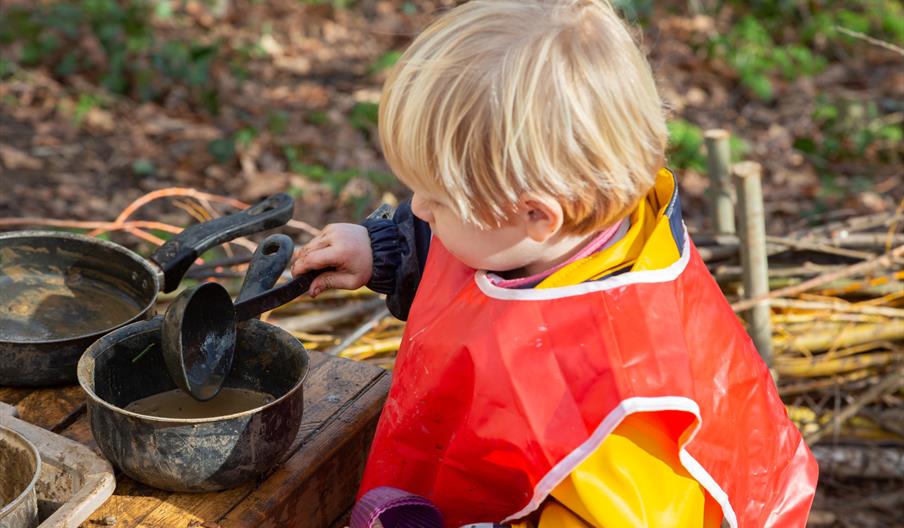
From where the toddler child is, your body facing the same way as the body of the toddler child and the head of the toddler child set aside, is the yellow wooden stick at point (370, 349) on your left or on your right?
on your right

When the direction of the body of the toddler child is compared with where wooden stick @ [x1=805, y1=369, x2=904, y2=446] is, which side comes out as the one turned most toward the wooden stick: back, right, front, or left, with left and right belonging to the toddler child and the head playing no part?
back

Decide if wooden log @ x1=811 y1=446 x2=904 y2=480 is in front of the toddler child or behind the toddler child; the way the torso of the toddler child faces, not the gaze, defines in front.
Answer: behind

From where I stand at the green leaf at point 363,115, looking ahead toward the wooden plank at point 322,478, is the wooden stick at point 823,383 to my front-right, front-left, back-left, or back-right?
front-left

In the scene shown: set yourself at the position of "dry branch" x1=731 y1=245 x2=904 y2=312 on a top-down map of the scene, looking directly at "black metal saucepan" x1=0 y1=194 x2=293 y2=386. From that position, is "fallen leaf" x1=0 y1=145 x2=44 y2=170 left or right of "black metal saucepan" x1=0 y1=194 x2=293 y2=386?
right

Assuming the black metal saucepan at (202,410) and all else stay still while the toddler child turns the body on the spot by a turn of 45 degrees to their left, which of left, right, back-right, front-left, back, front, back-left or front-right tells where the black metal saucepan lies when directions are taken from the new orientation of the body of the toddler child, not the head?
right

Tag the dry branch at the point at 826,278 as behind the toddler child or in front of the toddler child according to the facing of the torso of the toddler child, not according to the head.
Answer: behind

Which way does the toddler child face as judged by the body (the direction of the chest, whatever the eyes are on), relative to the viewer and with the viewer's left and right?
facing the viewer and to the left of the viewer
